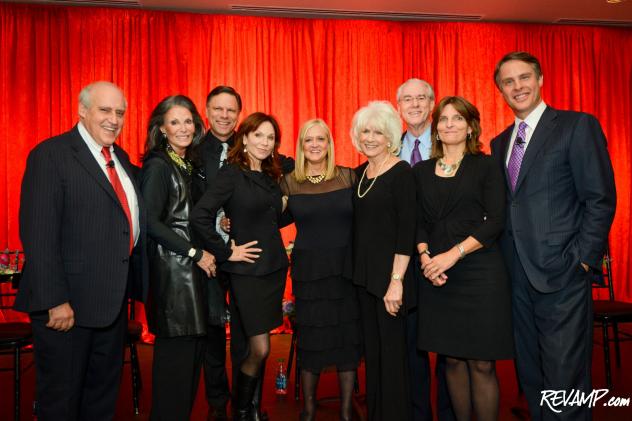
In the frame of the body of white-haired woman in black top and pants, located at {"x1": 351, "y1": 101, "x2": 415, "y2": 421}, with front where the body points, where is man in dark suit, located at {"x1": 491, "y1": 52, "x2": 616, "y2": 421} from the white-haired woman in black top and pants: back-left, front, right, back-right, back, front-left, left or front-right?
back-left

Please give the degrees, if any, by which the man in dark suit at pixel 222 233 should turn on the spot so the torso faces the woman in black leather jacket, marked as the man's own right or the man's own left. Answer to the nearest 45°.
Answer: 0° — they already face them

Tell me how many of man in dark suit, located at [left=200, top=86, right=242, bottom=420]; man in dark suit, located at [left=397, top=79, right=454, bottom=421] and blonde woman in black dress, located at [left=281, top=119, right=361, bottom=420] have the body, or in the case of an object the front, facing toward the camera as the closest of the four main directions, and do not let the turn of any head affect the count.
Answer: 3

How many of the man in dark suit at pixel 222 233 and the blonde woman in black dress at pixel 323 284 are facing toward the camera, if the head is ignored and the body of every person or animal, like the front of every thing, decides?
2

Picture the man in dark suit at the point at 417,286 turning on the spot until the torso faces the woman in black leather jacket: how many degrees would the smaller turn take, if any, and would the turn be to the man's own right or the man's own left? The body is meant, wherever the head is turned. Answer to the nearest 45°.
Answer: approximately 90° to the man's own right

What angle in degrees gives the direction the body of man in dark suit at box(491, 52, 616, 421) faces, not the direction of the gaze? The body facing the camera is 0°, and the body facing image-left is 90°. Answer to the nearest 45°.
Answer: approximately 45°

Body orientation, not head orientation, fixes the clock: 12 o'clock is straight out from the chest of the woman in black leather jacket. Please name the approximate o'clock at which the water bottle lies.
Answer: The water bottle is roughly at 9 o'clock from the woman in black leather jacket.

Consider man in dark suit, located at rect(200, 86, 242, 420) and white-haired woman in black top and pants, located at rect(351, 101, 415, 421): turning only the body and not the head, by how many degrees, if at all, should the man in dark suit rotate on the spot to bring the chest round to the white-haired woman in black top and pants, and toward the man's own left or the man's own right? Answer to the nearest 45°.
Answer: approximately 45° to the man's own left

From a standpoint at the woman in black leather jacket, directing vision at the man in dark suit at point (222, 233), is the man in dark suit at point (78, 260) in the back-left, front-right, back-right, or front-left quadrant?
back-left

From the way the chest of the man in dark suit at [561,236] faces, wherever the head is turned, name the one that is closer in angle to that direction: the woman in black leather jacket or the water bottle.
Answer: the woman in black leather jacket

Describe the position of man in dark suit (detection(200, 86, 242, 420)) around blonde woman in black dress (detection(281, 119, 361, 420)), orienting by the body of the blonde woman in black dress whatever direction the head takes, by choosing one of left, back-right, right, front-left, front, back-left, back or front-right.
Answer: back-right

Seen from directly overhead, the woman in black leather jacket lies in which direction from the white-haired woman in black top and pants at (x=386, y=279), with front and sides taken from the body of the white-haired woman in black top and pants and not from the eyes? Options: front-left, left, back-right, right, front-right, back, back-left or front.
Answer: front-right

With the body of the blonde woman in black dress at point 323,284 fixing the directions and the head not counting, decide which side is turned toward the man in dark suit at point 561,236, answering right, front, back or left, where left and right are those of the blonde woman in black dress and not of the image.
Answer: left

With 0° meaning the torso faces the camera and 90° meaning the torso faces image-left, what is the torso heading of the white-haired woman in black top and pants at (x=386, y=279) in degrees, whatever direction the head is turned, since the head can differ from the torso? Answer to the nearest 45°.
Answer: approximately 45°

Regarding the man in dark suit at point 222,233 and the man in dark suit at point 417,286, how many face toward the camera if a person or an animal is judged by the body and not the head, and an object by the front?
2

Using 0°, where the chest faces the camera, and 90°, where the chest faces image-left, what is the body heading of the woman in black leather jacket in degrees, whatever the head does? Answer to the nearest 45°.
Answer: approximately 315°
